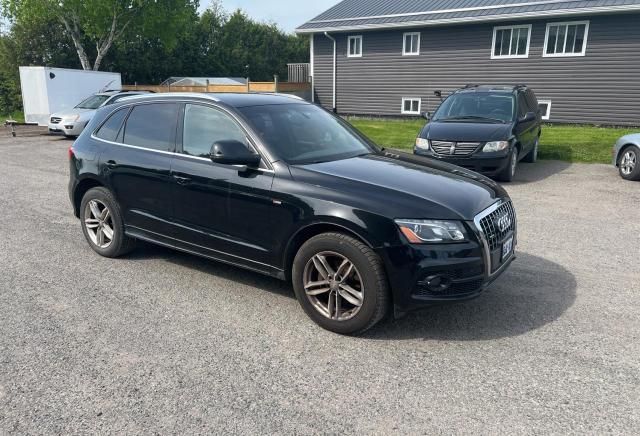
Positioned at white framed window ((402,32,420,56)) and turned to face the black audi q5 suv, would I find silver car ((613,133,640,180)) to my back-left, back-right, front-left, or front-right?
front-left

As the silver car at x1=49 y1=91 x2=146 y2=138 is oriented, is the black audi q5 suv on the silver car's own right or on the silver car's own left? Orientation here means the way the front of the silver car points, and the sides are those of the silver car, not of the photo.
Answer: on the silver car's own left

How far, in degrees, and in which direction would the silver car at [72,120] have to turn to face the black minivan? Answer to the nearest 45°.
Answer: approximately 90° to its left

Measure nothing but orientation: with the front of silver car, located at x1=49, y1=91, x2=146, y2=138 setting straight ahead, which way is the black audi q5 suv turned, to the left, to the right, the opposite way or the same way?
to the left

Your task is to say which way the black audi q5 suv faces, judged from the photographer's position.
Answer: facing the viewer and to the right of the viewer

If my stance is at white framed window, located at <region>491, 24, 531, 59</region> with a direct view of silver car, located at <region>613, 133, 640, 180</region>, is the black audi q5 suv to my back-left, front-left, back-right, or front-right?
front-right

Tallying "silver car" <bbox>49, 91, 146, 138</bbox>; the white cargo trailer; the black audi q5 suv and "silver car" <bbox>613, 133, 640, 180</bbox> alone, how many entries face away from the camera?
0

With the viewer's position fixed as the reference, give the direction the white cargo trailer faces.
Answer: facing the viewer and to the left of the viewer

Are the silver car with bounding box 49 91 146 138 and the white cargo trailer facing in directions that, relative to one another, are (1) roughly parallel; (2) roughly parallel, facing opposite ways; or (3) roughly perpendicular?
roughly parallel

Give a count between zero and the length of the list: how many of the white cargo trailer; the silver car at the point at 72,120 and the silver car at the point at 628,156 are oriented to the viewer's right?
0

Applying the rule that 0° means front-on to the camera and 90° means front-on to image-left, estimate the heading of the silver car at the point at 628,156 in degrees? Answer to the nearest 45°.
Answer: approximately 45°

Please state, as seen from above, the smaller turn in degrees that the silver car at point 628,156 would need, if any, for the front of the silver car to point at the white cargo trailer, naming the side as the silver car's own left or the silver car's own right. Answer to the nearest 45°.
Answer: approximately 45° to the silver car's own right

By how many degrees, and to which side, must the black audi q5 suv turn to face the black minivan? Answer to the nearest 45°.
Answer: approximately 90° to its left

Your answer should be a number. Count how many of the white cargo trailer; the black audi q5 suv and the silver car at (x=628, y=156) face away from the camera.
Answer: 0

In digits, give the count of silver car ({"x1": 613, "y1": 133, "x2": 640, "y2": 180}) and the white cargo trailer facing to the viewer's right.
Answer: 0

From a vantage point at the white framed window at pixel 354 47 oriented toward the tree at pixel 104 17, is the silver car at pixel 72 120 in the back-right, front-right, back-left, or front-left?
front-left

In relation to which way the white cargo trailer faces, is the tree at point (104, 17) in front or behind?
behind

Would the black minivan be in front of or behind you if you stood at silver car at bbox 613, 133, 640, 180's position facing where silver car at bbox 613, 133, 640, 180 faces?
in front

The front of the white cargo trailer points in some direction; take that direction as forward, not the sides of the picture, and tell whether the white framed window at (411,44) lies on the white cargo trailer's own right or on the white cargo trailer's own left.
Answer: on the white cargo trailer's own left
